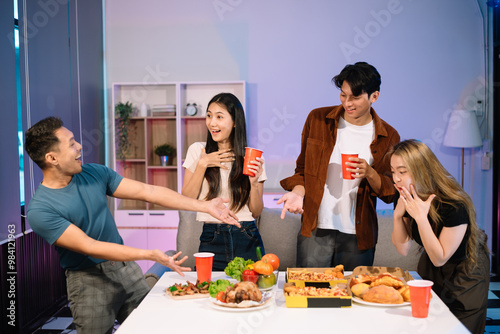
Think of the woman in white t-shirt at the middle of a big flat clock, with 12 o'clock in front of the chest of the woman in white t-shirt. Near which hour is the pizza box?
The pizza box is roughly at 11 o'clock from the woman in white t-shirt.

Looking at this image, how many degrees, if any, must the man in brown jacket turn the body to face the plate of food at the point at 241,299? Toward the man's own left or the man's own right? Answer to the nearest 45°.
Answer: approximately 45° to the man's own right

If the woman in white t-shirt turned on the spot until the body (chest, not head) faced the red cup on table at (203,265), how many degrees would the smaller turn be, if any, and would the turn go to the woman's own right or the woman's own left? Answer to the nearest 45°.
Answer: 0° — they already face it

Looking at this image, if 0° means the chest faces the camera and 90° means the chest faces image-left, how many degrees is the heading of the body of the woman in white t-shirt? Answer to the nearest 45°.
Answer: approximately 0°

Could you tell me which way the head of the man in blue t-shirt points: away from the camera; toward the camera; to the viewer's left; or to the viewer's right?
to the viewer's right

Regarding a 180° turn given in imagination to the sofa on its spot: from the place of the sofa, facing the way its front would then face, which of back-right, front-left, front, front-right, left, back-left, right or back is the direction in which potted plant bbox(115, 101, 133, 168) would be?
front-left
